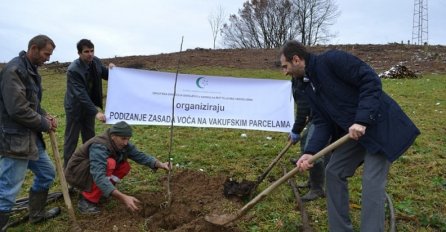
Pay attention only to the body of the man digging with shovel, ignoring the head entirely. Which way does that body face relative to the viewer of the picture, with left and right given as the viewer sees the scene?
facing to the left of the viewer

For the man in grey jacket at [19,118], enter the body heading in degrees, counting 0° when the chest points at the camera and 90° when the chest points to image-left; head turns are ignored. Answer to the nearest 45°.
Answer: approximately 270°

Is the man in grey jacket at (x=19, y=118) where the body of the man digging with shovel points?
yes

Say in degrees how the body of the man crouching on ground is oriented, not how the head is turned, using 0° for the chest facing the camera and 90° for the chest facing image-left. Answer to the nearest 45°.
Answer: approximately 315°

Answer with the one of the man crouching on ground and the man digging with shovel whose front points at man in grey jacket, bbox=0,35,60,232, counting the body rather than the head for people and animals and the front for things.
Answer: the man digging with shovel

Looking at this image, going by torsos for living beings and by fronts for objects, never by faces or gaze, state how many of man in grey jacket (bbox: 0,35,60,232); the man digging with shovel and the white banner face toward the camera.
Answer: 1

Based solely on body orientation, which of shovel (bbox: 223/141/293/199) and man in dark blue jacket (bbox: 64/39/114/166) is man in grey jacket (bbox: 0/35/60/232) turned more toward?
the shovel

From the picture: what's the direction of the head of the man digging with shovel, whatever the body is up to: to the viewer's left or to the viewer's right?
to the viewer's left

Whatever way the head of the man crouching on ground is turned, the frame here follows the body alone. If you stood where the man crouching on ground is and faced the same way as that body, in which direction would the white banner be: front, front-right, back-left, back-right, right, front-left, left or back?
left

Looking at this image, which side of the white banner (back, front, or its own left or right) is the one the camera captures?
front

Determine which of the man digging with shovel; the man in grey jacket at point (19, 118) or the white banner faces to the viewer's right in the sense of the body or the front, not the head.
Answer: the man in grey jacket

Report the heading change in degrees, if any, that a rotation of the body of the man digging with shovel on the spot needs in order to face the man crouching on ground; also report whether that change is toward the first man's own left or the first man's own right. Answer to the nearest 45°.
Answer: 0° — they already face them

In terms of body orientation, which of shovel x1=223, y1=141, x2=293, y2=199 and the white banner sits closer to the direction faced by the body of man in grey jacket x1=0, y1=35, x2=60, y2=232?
the shovel

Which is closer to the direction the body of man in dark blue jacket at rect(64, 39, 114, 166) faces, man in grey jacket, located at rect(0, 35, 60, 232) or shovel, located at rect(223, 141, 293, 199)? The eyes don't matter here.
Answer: the shovel

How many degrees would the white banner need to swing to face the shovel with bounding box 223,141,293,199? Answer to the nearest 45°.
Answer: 0° — it already faces it
